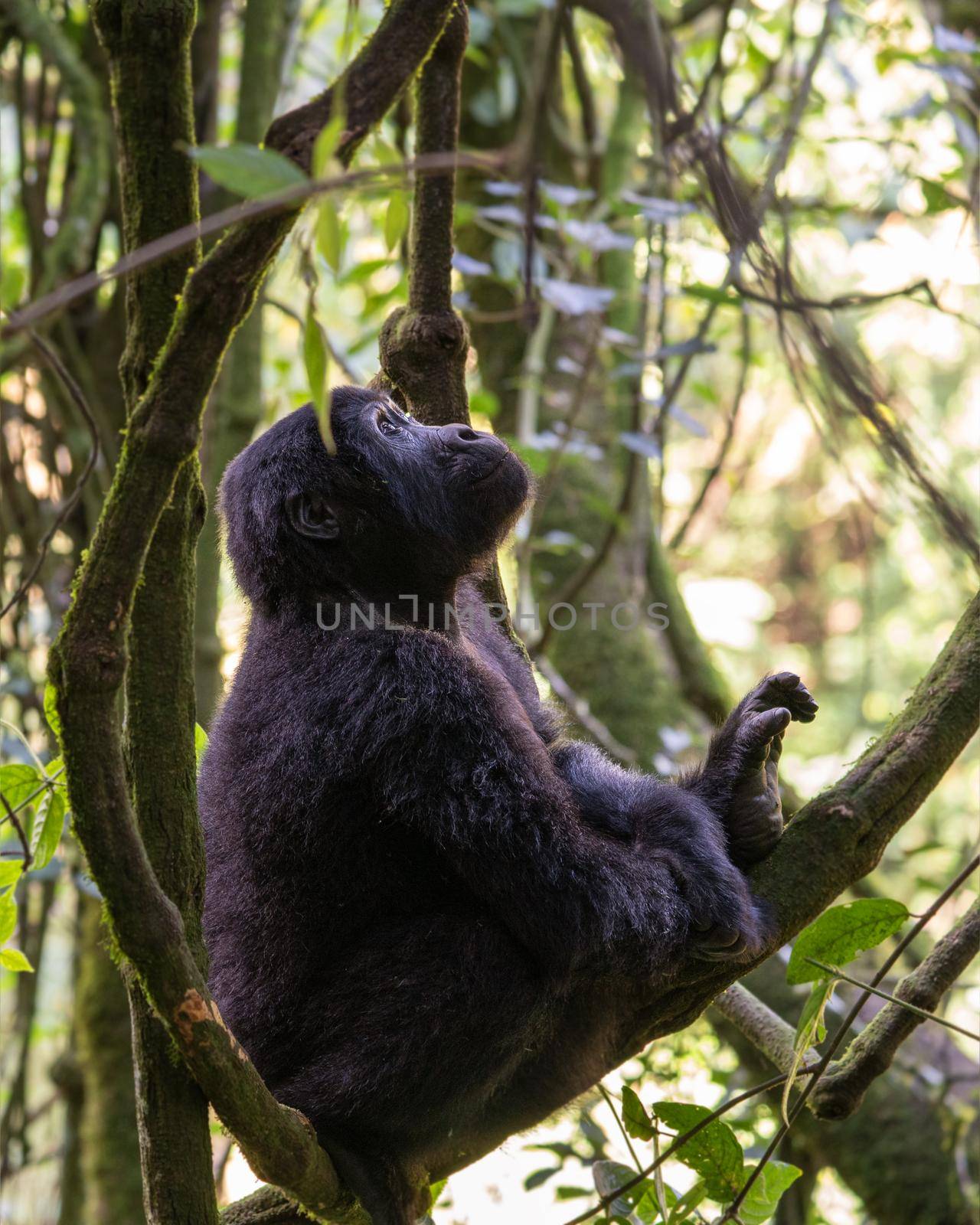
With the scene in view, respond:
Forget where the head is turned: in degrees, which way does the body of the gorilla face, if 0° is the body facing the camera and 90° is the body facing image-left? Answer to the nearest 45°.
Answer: approximately 270°

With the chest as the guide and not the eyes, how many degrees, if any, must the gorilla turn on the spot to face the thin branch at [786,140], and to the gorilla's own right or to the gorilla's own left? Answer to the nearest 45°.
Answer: approximately 45° to the gorilla's own left
